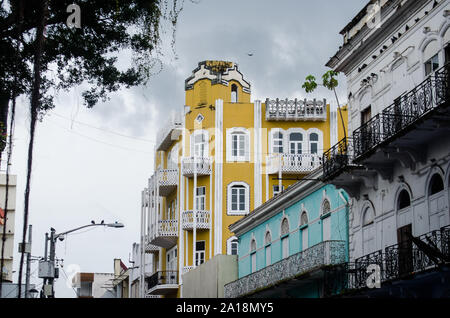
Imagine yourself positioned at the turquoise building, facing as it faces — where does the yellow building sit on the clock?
The yellow building is roughly at 4 o'clock from the turquoise building.

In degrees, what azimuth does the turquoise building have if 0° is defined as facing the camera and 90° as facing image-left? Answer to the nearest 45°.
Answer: approximately 45°

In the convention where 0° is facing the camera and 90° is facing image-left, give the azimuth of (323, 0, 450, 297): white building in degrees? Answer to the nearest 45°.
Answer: approximately 45°

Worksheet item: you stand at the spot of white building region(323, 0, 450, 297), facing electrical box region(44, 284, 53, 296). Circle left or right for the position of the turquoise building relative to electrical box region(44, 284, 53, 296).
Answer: right

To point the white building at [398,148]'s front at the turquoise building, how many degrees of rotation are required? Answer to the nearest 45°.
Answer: approximately 90° to its right
